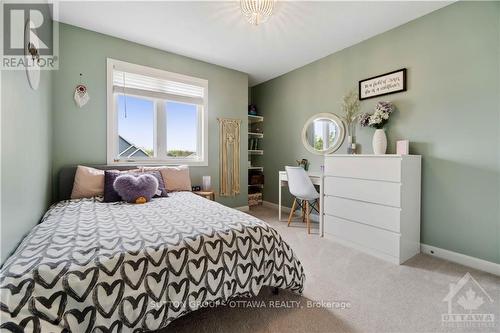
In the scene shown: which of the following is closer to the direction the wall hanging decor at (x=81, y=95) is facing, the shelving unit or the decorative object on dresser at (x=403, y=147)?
the decorative object on dresser

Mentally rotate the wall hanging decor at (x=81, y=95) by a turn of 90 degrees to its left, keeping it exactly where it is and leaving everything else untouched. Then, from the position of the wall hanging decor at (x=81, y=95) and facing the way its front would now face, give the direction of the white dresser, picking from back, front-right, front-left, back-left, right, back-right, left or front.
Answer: front-right

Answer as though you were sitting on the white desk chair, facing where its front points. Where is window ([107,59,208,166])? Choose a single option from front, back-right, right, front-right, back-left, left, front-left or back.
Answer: back-left

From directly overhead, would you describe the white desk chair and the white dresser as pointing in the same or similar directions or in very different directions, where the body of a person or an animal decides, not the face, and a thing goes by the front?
very different directions

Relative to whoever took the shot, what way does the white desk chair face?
facing away from the viewer and to the right of the viewer

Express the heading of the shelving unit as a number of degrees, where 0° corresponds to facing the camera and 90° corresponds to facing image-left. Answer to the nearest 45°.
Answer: approximately 315°
